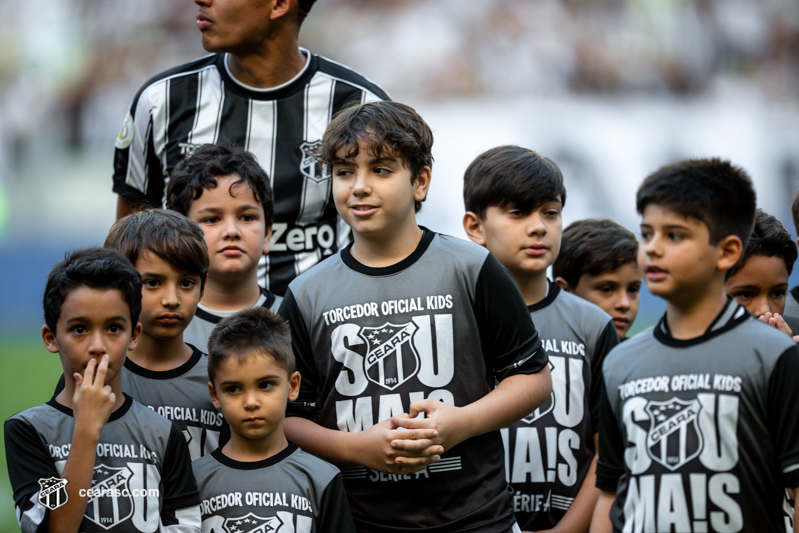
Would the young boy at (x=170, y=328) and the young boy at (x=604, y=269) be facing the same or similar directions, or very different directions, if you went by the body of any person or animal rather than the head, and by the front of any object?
same or similar directions

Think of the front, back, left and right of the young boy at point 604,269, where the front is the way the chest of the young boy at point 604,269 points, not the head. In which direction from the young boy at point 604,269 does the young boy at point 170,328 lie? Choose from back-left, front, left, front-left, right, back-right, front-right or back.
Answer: right

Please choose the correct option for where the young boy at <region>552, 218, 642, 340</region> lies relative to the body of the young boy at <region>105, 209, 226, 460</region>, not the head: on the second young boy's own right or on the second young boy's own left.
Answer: on the second young boy's own left

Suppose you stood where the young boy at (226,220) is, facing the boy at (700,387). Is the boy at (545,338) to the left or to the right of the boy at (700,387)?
left

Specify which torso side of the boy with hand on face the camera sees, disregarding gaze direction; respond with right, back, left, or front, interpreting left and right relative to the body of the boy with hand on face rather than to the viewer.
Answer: front

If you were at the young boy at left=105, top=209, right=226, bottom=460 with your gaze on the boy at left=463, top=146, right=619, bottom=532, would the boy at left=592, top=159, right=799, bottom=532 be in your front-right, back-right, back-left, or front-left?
front-right

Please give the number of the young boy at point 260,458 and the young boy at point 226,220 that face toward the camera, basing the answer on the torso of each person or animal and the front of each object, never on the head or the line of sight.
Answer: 2

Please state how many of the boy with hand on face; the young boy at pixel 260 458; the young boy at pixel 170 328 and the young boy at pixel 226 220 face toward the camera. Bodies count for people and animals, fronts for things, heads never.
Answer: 4

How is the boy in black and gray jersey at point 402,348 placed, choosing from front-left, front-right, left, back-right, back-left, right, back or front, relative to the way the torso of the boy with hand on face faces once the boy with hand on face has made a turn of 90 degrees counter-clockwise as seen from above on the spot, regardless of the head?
front

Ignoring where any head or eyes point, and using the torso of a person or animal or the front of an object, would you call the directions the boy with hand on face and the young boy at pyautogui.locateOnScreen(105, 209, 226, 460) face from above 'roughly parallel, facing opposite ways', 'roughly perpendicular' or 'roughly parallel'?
roughly parallel

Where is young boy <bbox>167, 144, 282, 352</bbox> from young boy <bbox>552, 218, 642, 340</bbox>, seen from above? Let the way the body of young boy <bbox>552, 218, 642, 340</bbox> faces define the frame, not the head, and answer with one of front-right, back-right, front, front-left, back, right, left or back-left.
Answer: right

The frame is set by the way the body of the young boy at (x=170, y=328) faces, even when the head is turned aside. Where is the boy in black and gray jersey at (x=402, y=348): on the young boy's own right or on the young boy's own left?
on the young boy's own left

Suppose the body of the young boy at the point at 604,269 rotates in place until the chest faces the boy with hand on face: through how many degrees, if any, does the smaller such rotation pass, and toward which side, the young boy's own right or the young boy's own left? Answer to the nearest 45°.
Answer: approximately 90° to the young boy's own right

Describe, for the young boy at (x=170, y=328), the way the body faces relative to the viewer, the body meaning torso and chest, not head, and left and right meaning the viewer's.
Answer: facing the viewer

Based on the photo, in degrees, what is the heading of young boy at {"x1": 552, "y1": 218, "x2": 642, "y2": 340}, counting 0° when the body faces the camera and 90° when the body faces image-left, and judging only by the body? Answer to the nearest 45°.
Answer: approximately 315°
